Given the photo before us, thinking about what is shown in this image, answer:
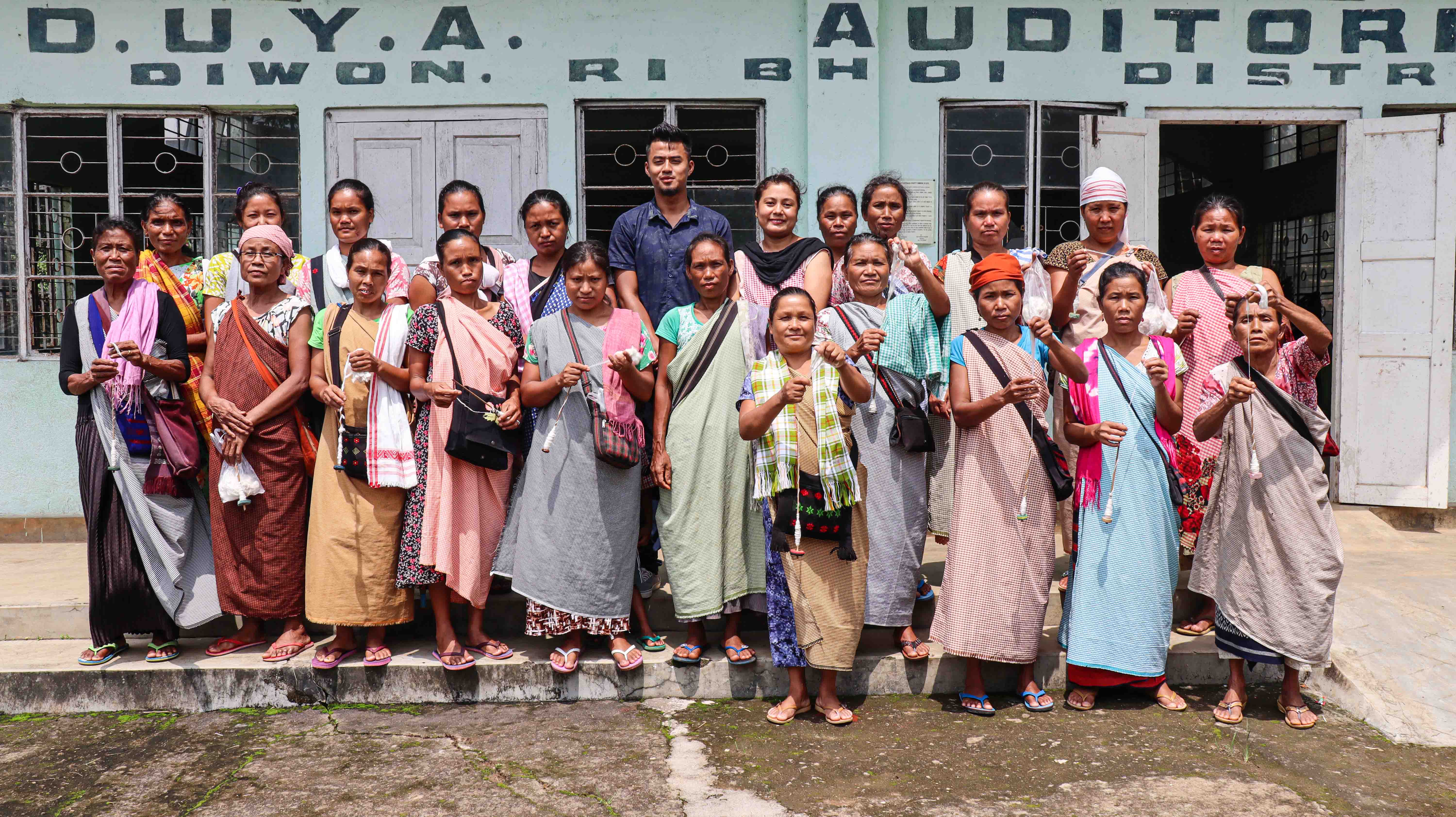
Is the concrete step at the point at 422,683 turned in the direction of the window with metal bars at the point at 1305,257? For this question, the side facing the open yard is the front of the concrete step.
no

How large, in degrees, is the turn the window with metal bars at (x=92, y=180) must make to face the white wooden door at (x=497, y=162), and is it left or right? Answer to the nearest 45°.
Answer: approximately 45° to its left

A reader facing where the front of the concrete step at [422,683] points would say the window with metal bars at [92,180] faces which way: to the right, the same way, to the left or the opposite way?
the same way

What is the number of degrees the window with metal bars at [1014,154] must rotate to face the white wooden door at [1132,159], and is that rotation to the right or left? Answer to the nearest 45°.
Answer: approximately 90° to its left

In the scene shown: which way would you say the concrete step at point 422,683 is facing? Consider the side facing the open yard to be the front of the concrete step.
toward the camera

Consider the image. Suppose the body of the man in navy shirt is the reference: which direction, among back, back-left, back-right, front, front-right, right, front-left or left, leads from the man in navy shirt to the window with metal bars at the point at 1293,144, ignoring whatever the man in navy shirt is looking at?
back-left

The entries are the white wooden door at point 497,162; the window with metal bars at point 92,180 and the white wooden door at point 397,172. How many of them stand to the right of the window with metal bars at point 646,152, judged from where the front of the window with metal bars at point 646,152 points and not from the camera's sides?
3

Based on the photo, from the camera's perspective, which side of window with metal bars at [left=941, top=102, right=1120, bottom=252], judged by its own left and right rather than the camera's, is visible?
front

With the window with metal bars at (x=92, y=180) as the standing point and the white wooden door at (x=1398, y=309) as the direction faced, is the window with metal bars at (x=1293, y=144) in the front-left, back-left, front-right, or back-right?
front-left

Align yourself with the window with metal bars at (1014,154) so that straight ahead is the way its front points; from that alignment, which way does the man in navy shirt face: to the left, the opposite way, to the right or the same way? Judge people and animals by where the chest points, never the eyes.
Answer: the same way

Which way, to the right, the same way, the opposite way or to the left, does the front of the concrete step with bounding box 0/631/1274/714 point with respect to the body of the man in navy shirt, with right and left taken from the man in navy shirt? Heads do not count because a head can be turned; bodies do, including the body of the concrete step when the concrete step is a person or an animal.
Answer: the same way

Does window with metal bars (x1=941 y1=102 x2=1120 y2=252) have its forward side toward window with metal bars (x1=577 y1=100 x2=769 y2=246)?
no

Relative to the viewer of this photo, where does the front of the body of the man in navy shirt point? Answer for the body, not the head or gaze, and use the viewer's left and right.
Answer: facing the viewer

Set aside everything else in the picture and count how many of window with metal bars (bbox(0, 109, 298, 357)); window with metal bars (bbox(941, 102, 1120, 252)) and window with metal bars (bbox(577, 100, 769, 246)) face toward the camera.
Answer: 3

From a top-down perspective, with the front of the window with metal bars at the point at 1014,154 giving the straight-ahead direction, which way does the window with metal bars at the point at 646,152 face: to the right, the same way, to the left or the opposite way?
the same way

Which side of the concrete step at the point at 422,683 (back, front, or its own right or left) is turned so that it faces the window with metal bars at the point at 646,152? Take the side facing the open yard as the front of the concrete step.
back

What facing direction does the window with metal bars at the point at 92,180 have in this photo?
toward the camera

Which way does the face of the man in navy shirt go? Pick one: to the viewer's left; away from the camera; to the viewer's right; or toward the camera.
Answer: toward the camera

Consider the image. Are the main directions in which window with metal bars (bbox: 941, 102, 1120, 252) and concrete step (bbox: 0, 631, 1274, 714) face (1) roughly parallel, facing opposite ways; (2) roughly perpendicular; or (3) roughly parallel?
roughly parallel
